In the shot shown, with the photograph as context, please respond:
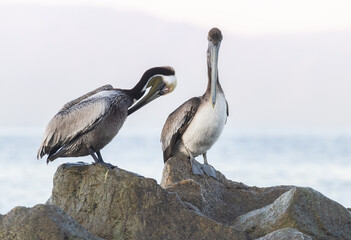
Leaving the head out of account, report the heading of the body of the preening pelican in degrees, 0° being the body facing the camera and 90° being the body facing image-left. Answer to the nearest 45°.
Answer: approximately 270°

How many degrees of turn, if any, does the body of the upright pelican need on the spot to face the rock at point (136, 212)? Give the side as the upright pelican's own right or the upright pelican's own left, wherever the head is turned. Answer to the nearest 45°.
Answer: approximately 45° to the upright pelican's own right

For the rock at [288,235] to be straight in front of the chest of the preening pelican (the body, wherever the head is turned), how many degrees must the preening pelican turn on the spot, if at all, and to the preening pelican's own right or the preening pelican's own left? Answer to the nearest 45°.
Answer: approximately 45° to the preening pelican's own right

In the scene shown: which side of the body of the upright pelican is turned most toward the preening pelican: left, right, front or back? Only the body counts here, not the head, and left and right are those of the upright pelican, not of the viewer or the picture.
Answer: right
